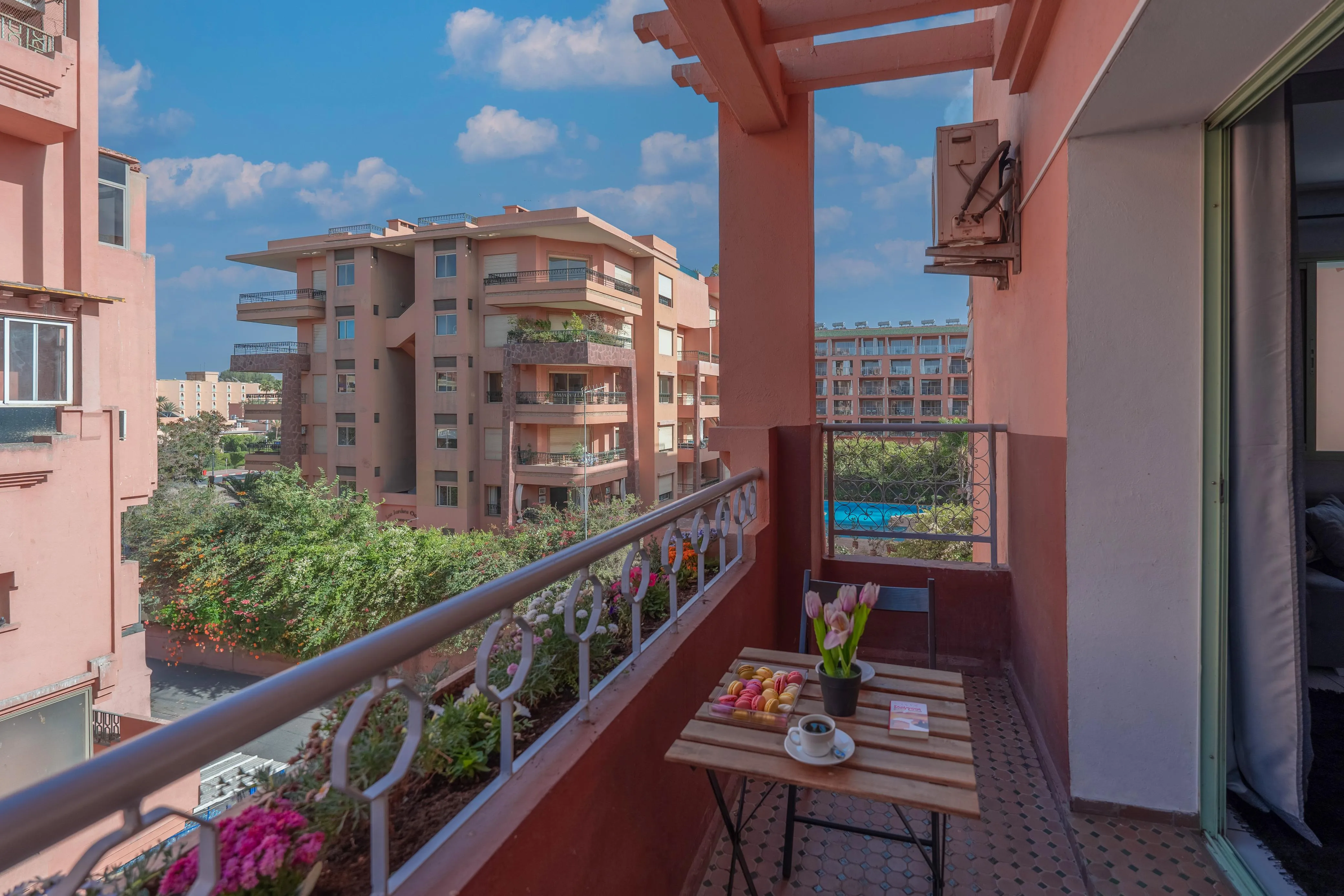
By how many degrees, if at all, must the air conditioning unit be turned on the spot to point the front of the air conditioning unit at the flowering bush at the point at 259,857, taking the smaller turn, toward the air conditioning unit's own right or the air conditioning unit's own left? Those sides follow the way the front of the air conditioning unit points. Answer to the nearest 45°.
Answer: approximately 90° to the air conditioning unit's own left

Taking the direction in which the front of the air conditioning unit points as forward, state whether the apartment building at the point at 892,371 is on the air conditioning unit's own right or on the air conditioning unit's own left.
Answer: on the air conditioning unit's own right

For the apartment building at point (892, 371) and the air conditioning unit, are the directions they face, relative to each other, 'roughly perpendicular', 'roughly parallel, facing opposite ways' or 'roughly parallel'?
roughly perpendicular

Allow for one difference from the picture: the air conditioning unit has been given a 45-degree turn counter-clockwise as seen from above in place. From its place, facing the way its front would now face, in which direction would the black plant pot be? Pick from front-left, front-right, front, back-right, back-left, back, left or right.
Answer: front-left

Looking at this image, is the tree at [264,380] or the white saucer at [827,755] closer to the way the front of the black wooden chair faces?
the white saucer

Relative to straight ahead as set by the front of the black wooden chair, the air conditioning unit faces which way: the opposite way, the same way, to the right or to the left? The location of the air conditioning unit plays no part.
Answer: to the right

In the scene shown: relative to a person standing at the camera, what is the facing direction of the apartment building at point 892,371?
facing the viewer

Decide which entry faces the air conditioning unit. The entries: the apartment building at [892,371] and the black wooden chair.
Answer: the apartment building

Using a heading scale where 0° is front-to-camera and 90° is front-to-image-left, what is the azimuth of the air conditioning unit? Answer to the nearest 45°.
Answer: approximately 90°

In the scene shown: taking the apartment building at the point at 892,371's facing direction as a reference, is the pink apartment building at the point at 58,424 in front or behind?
in front

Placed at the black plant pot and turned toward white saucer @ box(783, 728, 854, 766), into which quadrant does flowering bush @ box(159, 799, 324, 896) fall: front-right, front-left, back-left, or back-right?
front-right

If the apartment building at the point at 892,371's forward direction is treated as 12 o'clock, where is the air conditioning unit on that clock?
The air conditioning unit is roughly at 12 o'clock from the apartment building.

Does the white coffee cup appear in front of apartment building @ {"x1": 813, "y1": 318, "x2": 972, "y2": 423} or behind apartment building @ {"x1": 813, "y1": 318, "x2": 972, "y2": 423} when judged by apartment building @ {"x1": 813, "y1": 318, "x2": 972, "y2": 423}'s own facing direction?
in front

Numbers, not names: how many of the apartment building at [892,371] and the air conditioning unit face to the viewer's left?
1

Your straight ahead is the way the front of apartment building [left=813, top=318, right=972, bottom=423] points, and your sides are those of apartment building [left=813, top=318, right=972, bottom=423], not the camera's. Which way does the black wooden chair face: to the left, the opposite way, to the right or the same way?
the same way

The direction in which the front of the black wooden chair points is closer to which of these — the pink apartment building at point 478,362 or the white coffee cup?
the white coffee cup
